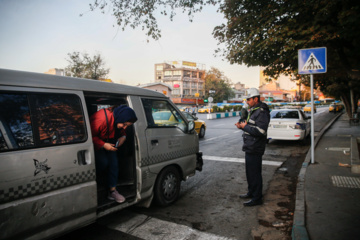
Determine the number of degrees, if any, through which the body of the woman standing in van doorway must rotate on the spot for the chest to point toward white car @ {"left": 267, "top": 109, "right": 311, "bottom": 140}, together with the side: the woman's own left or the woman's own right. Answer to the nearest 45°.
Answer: approximately 90° to the woman's own left

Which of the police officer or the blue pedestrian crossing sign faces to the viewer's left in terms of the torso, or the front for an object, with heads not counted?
the police officer

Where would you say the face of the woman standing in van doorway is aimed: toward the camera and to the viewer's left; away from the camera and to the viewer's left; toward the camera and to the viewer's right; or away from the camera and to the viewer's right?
toward the camera and to the viewer's right

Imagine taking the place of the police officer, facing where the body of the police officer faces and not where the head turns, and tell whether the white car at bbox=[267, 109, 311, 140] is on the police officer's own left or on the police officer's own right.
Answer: on the police officer's own right

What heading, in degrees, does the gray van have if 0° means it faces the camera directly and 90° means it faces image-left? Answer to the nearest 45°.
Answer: approximately 225°

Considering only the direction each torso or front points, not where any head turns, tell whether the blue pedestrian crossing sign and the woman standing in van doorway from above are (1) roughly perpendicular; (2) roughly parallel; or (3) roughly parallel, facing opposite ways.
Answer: roughly perpendicular

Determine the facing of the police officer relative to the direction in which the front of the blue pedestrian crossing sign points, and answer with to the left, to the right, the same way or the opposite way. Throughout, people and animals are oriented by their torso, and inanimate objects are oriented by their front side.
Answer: to the right

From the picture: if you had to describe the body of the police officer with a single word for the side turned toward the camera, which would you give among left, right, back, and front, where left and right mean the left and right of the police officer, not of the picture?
left

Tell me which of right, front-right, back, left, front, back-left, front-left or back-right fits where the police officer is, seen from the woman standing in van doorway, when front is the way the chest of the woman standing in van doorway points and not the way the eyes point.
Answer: front-left

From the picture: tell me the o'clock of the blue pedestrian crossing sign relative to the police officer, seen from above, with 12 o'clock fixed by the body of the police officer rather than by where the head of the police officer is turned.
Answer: The blue pedestrian crossing sign is roughly at 4 o'clock from the police officer.

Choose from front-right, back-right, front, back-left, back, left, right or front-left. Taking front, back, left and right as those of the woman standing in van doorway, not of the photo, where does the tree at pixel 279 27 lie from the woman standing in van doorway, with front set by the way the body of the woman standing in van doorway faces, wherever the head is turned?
left

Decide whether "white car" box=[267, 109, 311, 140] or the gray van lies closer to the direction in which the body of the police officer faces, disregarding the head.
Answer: the gray van

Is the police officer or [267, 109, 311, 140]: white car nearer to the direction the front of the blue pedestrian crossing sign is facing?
the police officer
